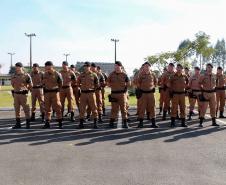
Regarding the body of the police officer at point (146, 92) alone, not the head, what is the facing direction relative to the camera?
toward the camera

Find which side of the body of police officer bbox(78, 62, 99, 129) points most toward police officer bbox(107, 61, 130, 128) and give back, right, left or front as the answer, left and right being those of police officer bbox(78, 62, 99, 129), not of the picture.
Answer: left

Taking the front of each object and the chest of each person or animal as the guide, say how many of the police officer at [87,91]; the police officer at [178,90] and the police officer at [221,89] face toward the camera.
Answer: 3

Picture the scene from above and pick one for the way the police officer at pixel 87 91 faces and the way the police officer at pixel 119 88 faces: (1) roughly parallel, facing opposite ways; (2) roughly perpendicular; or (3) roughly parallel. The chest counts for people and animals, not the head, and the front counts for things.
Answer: roughly parallel

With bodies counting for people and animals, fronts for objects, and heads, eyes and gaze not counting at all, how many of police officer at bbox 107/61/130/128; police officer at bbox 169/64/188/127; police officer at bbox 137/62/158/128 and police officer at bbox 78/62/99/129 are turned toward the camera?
4

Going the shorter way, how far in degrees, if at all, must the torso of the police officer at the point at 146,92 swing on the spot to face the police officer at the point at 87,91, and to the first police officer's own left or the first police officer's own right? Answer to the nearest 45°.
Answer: approximately 90° to the first police officer's own right

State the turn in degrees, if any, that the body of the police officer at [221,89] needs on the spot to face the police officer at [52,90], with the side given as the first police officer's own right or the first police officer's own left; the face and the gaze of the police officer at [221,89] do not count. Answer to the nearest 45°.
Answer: approximately 45° to the first police officer's own right

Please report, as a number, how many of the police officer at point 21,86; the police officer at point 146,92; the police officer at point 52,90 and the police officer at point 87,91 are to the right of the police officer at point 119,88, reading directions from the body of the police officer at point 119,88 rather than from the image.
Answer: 3

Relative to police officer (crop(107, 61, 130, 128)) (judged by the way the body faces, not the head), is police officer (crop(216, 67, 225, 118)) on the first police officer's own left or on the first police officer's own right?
on the first police officer's own left

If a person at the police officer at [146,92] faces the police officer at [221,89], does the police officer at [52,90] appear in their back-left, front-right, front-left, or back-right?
back-left

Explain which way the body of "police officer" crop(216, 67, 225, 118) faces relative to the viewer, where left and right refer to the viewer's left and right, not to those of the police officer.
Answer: facing the viewer

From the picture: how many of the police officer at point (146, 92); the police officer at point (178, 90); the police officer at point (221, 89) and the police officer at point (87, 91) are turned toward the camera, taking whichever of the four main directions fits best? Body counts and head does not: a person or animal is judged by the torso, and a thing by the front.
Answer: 4

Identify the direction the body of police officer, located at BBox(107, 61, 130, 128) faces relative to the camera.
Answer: toward the camera

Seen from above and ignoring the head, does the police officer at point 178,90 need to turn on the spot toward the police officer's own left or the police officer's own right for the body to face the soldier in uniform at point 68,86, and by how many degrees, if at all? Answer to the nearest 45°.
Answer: approximately 90° to the police officer's own right
